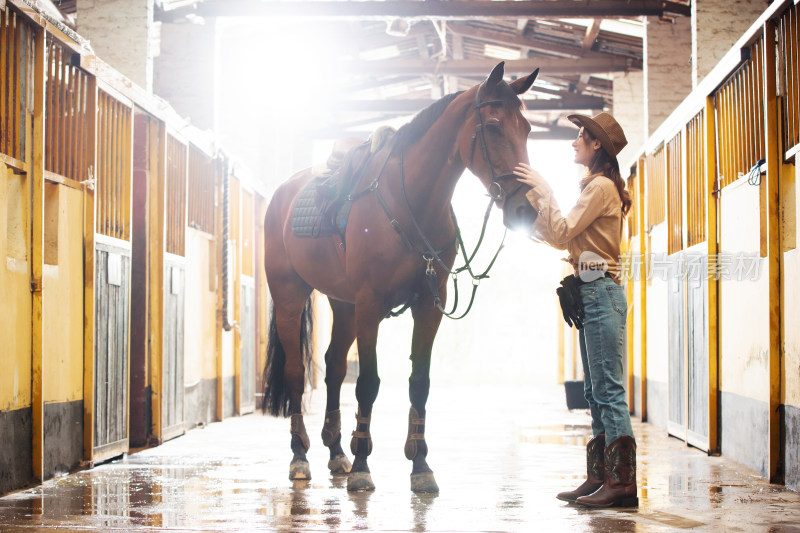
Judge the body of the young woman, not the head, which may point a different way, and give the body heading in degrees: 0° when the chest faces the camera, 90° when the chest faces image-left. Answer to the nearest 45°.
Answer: approximately 90°

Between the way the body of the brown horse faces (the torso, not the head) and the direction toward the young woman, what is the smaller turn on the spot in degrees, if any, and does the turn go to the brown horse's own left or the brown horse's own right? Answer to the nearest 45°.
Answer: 0° — it already faces them

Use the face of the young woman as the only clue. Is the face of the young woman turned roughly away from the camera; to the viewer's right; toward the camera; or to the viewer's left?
to the viewer's left

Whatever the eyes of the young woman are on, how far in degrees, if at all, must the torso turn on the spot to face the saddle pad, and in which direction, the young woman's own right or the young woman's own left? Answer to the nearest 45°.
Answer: approximately 45° to the young woman's own right

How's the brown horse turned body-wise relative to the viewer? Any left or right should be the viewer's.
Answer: facing the viewer and to the right of the viewer

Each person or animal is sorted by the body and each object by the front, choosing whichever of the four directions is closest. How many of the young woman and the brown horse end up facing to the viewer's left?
1
